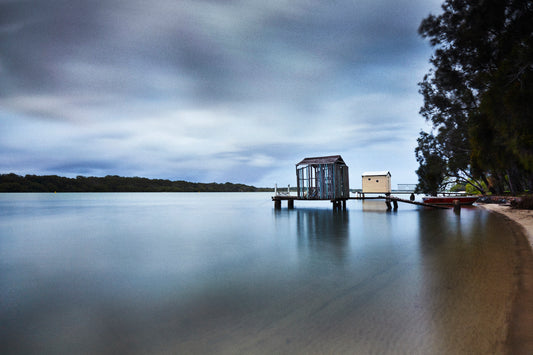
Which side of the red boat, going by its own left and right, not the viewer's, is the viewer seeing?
right

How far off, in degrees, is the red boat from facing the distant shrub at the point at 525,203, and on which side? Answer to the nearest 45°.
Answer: approximately 45° to its right
